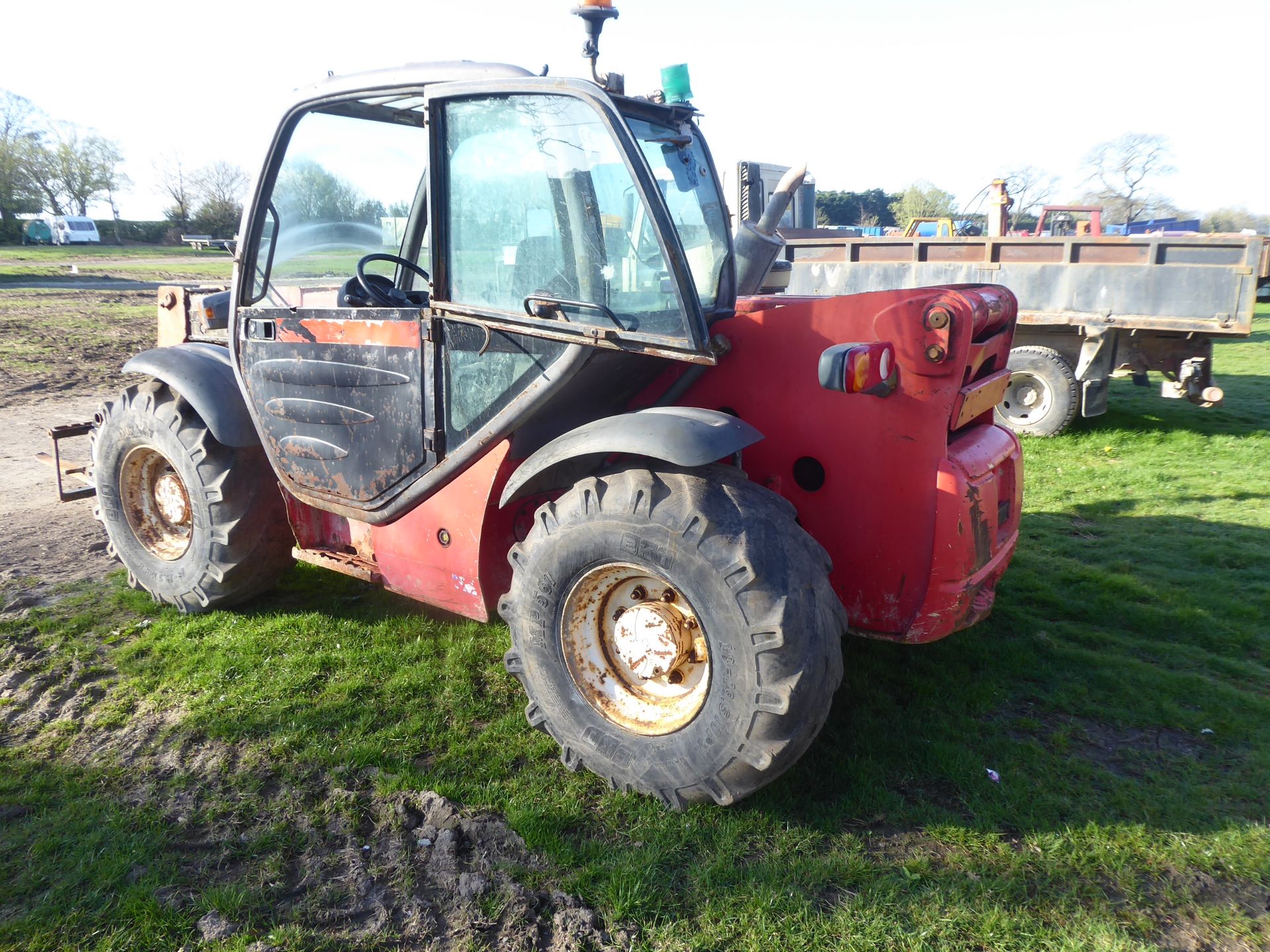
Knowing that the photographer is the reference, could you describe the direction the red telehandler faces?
facing away from the viewer and to the left of the viewer

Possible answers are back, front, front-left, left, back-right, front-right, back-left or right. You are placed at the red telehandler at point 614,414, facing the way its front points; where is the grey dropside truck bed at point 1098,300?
right

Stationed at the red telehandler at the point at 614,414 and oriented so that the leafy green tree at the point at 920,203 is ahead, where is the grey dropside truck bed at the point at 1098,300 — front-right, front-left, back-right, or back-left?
front-right

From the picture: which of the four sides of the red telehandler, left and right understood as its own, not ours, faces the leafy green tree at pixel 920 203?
right

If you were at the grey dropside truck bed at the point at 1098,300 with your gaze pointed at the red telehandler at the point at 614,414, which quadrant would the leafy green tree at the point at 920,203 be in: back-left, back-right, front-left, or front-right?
back-right
